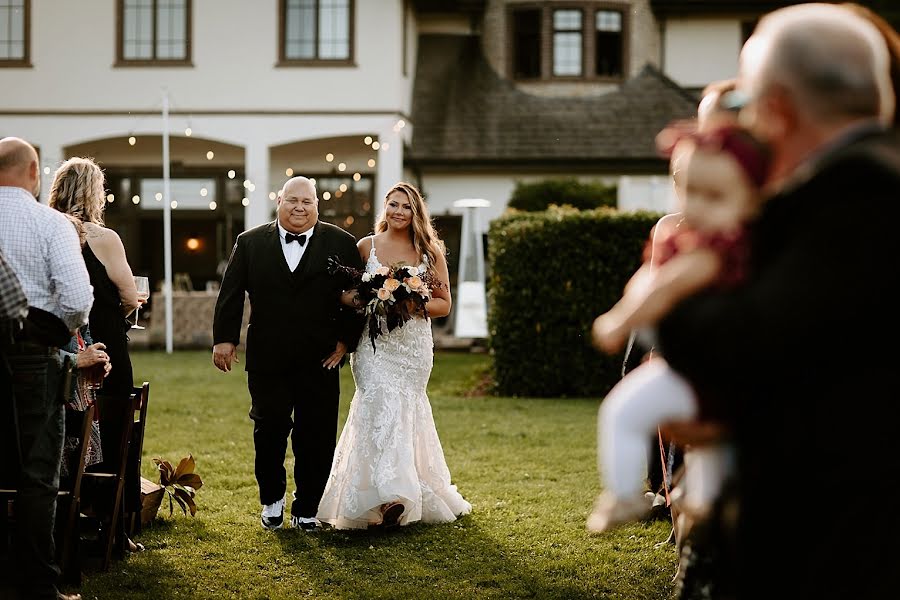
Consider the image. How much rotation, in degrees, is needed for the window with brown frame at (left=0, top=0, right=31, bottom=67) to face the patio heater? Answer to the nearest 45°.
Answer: approximately 45° to its left

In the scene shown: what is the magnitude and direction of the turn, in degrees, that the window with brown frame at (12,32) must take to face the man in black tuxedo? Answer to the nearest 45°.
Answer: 0° — it already faces them

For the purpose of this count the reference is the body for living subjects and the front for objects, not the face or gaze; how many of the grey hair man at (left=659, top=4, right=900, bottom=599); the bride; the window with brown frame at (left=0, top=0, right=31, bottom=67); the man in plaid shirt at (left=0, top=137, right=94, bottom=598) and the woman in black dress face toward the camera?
2

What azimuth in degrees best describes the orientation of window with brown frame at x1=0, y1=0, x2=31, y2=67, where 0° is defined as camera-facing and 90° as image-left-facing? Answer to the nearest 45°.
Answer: approximately 0°

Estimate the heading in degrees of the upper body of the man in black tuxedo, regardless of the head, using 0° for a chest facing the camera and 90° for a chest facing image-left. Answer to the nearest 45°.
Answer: approximately 0°

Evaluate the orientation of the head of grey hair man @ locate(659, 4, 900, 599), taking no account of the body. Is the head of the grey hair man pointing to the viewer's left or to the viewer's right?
to the viewer's left

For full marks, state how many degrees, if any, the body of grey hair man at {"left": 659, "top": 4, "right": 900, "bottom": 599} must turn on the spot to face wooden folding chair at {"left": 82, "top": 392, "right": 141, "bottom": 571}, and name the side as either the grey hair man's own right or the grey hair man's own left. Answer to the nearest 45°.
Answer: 0° — they already face it
